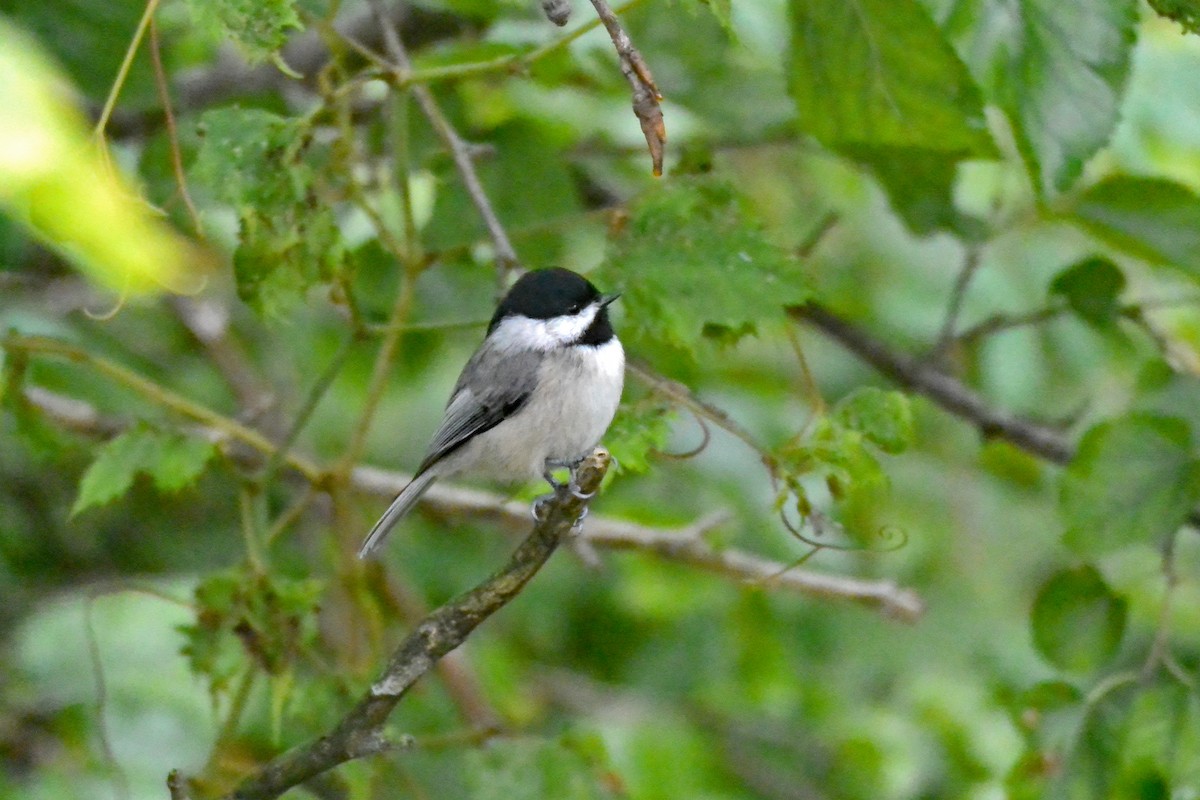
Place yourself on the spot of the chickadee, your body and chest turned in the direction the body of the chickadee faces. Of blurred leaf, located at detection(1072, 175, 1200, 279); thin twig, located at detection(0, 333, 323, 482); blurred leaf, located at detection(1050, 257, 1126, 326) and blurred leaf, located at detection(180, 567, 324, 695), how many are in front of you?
2

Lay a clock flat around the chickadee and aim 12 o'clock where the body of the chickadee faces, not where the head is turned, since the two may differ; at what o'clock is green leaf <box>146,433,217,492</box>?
The green leaf is roughly at 5 o'clock from the chickadee.

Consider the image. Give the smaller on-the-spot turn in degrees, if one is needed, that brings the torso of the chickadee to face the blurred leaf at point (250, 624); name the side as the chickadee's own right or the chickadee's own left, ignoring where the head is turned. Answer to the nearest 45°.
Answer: approximately 135° to the chickadee's own right

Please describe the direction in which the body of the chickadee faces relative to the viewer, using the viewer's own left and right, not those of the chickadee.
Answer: facing to the right of the viewer
